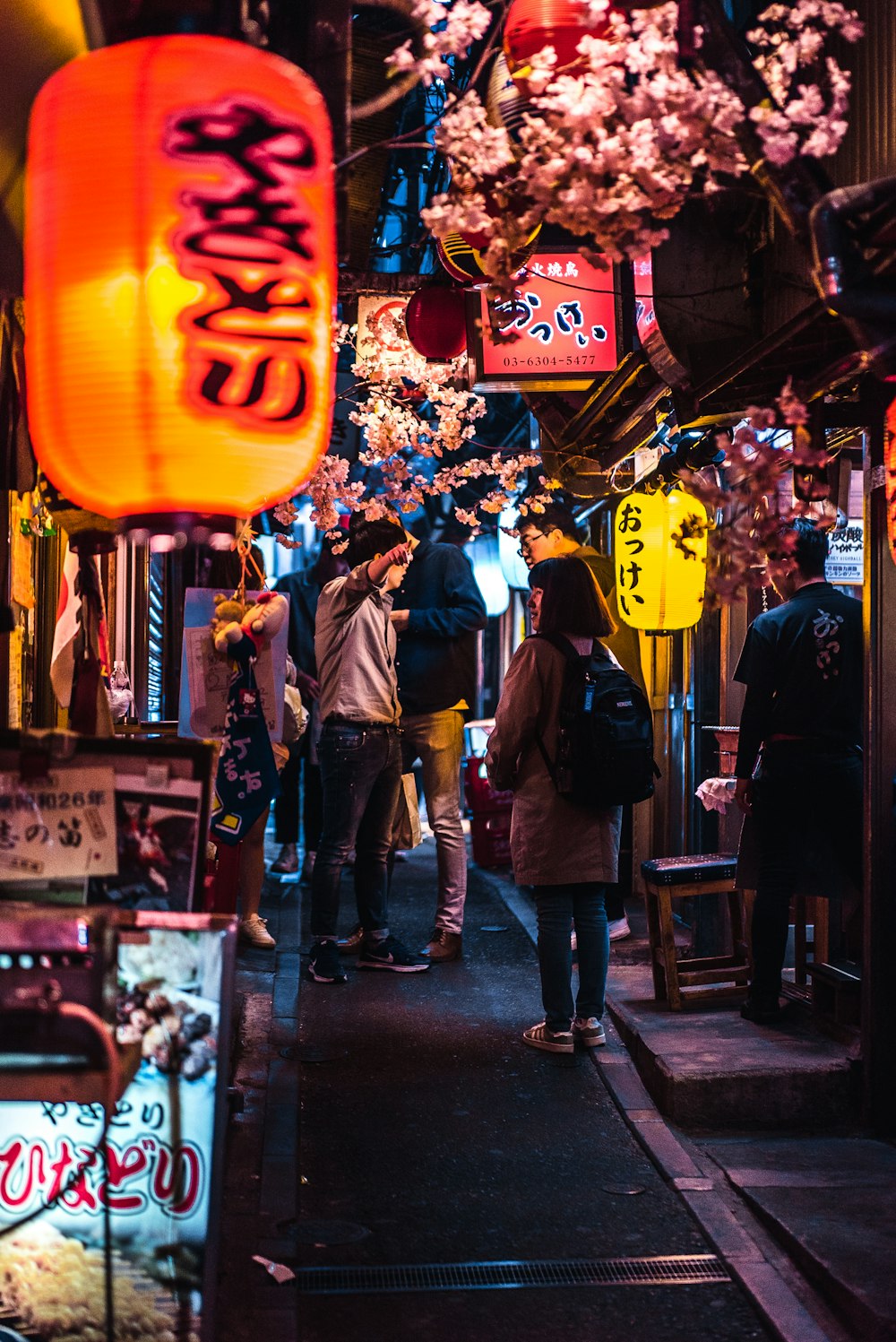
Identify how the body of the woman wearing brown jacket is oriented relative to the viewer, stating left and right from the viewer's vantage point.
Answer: facing away from the viewer and to the left of the viewer

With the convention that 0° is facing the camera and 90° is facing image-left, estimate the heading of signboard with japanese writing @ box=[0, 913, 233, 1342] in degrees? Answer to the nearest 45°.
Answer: approximately 0°

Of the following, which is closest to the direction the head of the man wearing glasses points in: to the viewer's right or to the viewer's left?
to the viewer's left

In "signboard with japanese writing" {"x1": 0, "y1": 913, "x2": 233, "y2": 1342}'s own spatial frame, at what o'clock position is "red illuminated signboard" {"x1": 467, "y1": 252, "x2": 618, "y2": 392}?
The red illuminated signboard is roughly at 7 o'clock from the signboard with japanese writing.

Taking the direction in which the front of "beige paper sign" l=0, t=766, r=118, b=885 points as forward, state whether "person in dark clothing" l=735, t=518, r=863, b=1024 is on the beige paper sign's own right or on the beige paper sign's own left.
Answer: on the beige paper sign's own left

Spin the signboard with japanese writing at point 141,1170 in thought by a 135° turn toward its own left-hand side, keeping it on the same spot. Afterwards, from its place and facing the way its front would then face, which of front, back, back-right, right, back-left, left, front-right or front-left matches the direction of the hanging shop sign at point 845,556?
front

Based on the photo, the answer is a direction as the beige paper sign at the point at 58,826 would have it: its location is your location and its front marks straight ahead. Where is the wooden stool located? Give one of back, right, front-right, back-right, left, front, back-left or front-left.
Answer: back-left

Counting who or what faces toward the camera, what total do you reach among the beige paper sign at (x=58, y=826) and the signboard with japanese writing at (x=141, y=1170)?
2

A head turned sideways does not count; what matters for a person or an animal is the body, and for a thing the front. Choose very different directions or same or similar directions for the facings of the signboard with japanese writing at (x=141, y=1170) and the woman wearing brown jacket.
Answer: very different directions
